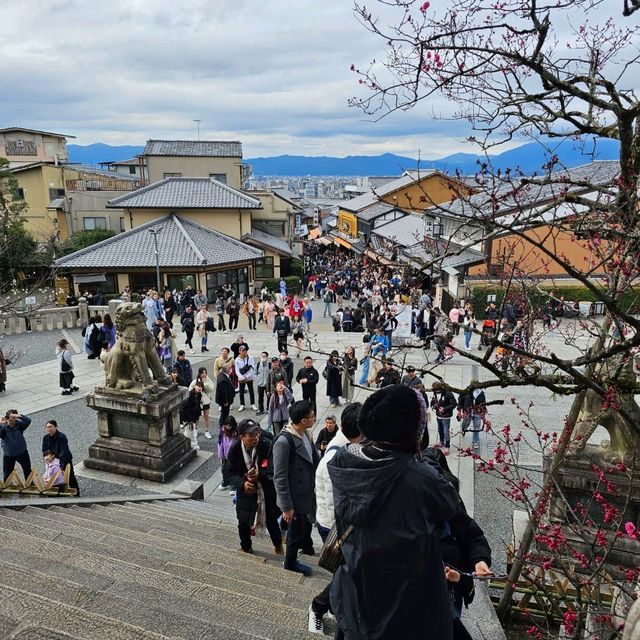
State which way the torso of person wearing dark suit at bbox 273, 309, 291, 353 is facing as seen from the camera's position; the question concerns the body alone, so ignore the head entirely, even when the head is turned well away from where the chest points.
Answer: toward the camera

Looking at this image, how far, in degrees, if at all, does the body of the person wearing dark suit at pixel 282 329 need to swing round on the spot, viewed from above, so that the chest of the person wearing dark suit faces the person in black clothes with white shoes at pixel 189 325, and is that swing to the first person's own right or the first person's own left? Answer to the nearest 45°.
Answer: approximately 135° to the first person's own right

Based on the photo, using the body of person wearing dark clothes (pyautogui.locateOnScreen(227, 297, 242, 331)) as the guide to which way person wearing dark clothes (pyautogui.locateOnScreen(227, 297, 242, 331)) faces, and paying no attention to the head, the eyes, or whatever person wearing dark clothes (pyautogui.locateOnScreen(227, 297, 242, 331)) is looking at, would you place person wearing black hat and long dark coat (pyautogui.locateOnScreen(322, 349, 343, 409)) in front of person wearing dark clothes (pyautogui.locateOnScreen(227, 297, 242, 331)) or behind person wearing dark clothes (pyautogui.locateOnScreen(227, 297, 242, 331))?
in front

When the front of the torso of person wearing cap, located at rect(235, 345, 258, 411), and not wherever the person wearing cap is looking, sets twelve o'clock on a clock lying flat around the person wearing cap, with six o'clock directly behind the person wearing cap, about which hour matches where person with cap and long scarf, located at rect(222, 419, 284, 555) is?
The person with cap and long scarf is roughly at 12 o'clock from the person wearing cap.

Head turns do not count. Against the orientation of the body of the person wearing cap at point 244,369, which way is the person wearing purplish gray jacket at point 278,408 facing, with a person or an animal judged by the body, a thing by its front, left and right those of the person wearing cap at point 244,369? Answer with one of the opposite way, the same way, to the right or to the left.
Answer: the same way

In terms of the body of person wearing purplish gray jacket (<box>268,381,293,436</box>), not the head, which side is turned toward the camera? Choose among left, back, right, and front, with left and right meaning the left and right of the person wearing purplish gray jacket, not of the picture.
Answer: front

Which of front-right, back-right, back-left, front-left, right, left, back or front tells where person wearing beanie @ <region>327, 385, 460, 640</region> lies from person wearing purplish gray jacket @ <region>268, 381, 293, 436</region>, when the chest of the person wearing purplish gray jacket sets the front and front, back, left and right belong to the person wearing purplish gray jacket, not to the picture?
front

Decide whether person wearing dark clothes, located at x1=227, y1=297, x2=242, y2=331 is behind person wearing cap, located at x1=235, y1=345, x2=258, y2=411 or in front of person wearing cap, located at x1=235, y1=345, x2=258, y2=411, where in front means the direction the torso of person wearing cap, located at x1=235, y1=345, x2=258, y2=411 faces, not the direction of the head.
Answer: behind

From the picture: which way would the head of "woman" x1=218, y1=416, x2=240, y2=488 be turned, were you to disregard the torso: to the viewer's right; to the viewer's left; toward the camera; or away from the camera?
toward the camera

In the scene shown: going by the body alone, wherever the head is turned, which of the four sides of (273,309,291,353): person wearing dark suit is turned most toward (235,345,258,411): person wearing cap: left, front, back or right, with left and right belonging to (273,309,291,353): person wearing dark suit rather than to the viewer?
front

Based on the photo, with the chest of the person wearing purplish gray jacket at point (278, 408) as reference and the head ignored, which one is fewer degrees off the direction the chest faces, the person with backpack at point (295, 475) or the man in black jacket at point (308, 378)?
the person with backpack

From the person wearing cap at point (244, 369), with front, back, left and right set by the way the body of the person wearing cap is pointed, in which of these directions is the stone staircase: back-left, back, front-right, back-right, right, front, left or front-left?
front

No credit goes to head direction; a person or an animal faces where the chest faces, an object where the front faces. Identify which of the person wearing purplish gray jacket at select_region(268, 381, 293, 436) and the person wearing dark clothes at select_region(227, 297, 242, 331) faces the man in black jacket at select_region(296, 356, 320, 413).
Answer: the person wearing dark clothes at select_region(227, 297, 242, 331)

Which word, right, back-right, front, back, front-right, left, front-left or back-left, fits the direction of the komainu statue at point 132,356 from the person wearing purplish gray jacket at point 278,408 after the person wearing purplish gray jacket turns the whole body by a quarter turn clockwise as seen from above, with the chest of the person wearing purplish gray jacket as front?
front

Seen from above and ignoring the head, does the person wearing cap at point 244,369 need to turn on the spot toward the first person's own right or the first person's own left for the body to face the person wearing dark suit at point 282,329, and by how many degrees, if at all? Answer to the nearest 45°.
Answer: approximately 180°

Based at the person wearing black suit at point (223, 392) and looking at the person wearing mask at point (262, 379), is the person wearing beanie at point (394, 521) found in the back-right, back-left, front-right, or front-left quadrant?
back-right

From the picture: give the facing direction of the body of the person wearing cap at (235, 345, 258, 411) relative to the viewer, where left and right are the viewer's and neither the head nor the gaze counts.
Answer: facing the viewer

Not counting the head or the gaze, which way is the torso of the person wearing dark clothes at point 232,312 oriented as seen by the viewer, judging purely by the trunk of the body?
toward the camera
